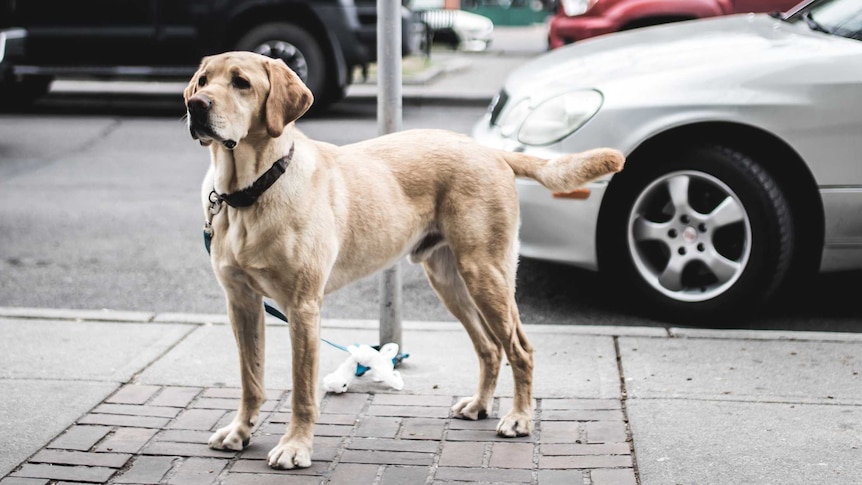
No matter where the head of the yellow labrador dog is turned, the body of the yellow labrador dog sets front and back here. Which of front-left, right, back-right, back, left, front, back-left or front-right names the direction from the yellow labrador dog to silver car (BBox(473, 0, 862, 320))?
back

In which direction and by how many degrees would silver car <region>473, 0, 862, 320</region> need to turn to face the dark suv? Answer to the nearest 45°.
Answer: approximately 45° to its right

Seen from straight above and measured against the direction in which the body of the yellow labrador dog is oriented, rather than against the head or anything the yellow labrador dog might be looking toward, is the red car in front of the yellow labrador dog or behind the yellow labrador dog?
behind

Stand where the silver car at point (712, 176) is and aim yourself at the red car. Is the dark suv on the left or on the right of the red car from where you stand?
left

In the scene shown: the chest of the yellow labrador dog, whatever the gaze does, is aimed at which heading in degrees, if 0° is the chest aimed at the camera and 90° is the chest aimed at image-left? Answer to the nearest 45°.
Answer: approximately 45°

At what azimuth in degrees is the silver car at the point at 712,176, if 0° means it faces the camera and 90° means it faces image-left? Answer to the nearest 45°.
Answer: approximately 90°

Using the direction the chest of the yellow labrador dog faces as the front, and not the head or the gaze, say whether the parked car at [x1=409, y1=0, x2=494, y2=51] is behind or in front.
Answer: behind
